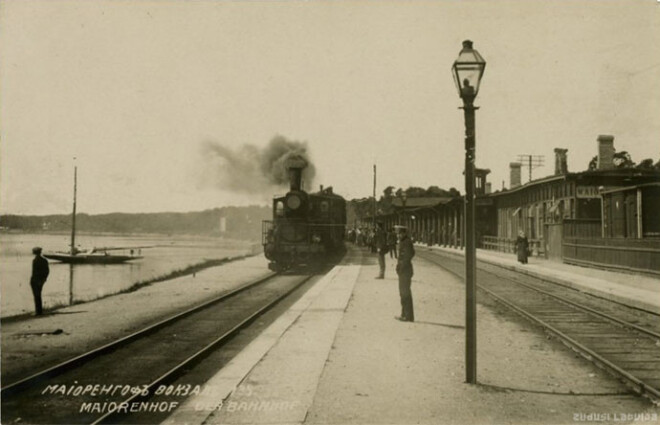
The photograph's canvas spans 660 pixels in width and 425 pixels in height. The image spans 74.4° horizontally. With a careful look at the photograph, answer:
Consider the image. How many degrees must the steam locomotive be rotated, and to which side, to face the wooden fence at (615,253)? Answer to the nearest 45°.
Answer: approximately 135° to its left

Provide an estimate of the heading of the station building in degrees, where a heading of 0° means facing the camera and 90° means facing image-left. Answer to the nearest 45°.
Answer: approximately 45°

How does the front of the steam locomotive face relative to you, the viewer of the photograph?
facing the viewer and to the left of the viewer

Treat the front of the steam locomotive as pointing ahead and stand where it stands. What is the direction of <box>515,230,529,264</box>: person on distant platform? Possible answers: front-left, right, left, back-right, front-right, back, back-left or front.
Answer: back-left

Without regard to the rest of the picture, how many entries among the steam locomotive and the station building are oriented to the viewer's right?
0

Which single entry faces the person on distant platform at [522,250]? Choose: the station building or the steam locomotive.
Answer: the station building

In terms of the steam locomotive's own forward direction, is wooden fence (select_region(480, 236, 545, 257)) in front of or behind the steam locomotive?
behind

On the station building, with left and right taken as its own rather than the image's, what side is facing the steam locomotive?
front

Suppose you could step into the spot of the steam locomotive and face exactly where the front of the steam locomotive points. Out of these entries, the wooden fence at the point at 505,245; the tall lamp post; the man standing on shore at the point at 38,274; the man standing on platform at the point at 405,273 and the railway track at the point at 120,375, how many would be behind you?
1

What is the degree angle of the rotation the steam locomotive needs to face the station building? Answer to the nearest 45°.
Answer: approximately 135° to its left

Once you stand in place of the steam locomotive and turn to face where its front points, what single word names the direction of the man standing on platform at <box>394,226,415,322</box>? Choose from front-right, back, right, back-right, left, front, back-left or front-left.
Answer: front-left

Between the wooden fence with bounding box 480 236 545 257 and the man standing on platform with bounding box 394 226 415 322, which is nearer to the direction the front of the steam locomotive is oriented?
the man standing on platform

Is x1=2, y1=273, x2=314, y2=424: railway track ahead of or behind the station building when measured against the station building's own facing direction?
ahead

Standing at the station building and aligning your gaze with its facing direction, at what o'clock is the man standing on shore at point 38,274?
The man standing on shore is roughly at 10 o'clock from the station building.

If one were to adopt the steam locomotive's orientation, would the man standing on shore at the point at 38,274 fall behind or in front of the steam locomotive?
in front
